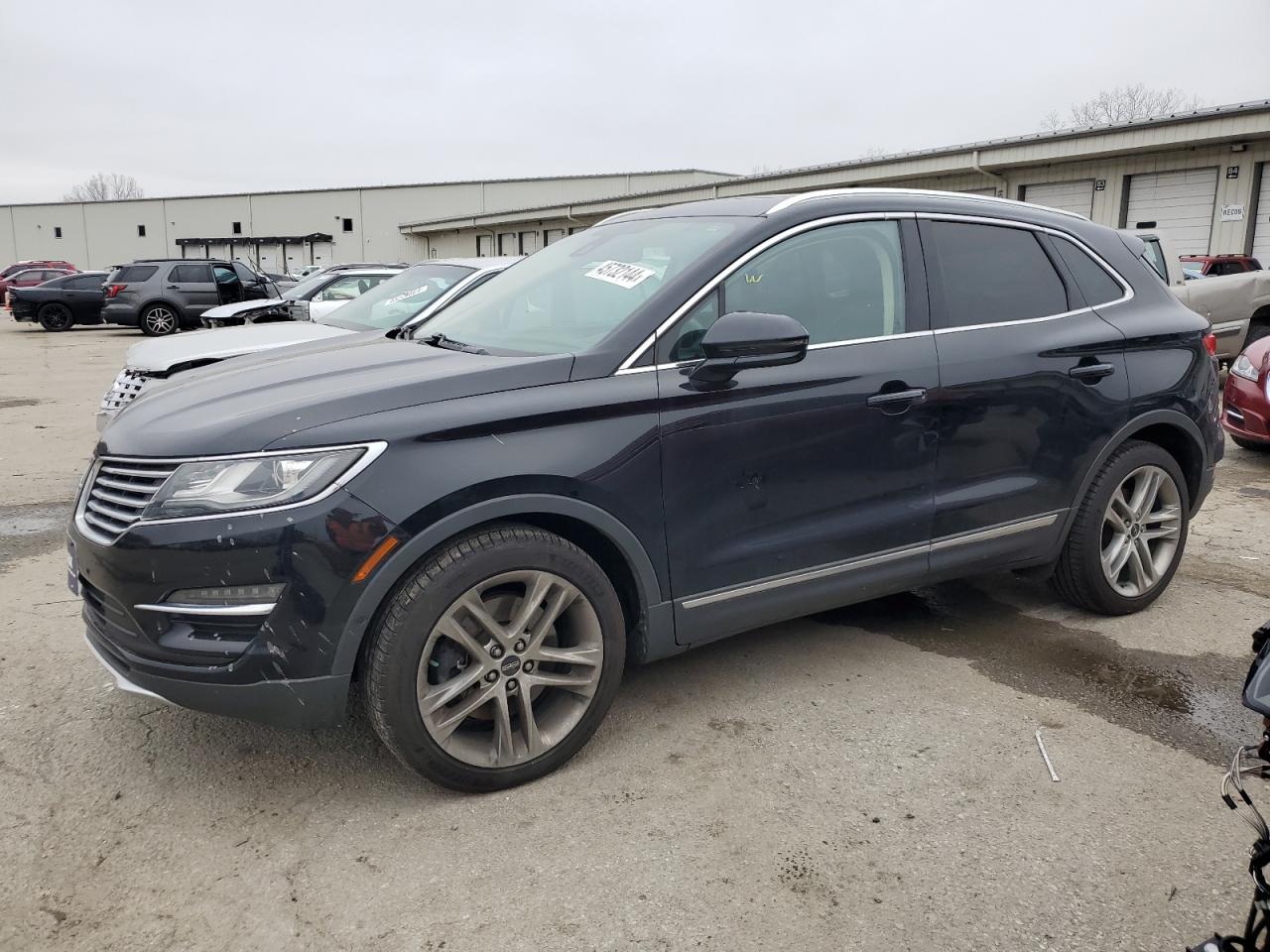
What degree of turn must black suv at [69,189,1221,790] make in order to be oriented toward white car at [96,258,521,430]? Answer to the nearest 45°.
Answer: approximately 90° to its right

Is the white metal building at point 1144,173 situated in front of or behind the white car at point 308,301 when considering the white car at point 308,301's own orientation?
behind

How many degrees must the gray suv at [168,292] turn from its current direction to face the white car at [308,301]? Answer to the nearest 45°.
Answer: approximately 90° to its right

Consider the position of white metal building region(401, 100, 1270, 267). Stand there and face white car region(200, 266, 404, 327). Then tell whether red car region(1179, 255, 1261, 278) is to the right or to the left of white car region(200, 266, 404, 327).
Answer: left

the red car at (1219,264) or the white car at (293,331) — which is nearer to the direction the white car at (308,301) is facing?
the white car

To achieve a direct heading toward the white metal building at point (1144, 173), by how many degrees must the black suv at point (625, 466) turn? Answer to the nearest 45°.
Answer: approximately 180°

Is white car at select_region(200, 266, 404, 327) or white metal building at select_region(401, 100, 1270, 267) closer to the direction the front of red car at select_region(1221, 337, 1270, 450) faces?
the white car

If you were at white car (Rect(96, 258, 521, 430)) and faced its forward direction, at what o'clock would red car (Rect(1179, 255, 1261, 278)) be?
The red car is roughly at 7 o'clock from the white car.

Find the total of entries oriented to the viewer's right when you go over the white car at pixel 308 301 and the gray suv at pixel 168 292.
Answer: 1

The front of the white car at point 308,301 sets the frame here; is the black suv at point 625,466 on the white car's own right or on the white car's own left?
on the white car's own left

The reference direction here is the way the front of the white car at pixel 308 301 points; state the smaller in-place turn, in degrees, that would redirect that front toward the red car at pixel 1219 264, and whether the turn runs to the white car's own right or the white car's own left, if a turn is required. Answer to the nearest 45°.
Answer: approximately 135° to the white car's own left

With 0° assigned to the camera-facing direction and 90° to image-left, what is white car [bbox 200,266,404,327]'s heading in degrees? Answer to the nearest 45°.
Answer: approximately 45°
